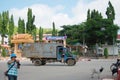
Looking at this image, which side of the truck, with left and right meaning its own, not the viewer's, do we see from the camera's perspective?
right

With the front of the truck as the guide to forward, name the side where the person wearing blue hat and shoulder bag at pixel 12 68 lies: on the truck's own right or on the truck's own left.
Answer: on the truck's own right
